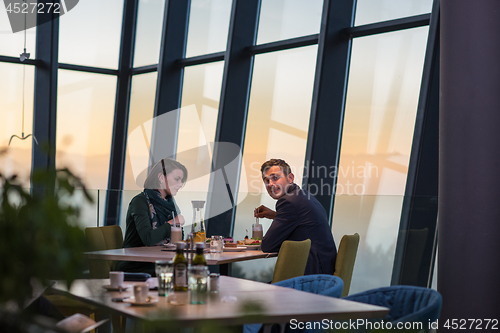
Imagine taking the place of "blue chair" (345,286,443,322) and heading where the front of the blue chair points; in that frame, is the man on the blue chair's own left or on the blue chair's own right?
on the blue chair's own right

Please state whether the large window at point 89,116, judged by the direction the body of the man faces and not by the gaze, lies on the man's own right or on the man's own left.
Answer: on the man's own right

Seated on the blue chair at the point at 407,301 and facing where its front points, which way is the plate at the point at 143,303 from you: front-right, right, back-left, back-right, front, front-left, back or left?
front

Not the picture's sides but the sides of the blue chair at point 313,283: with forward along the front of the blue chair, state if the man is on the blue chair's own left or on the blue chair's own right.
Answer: on the blue chair's own right

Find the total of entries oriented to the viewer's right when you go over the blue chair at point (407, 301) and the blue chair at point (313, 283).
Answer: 0

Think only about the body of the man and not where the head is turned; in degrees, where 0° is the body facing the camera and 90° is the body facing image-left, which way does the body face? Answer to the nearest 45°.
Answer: approximately 90°

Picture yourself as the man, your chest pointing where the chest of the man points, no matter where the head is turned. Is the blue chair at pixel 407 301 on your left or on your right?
on your left

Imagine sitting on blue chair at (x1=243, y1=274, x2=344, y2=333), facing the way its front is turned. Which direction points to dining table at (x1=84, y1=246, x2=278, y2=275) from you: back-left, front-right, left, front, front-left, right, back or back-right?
right

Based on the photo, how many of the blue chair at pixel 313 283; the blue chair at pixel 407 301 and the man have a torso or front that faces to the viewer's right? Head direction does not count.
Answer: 0

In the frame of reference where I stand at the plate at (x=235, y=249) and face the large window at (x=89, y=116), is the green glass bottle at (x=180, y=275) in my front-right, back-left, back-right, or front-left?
back-left
